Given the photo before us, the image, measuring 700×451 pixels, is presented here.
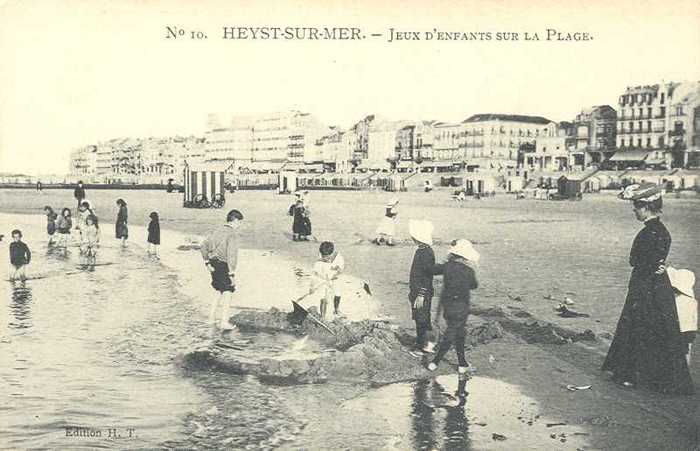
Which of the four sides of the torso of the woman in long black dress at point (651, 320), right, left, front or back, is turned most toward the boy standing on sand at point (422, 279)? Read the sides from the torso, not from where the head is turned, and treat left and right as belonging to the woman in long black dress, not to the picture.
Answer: front

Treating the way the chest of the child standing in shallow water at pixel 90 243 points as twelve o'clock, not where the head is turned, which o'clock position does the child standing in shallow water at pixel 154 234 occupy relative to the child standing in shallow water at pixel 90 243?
the child standing in shallow water at pixel 154 234 is roughly at 8 o'clock from the child standing in shallow water at pixel 90 243.

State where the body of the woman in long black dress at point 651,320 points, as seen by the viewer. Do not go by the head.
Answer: to the viewer's left

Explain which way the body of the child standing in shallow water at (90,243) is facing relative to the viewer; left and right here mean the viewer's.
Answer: facing the viewer

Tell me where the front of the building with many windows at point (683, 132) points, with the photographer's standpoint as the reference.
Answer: facing the viewer and to the left of the viewer

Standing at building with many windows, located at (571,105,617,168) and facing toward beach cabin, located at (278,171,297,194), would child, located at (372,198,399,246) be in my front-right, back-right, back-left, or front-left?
front-left

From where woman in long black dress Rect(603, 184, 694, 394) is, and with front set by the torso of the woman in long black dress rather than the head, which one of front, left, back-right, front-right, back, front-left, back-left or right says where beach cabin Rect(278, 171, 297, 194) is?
front-right

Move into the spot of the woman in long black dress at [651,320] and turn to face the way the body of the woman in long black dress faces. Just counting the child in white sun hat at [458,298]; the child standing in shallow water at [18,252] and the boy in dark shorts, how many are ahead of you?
3

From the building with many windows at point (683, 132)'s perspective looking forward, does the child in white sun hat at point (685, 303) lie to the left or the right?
on its left

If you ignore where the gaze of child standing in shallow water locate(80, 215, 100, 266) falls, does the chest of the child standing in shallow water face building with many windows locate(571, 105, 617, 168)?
no
